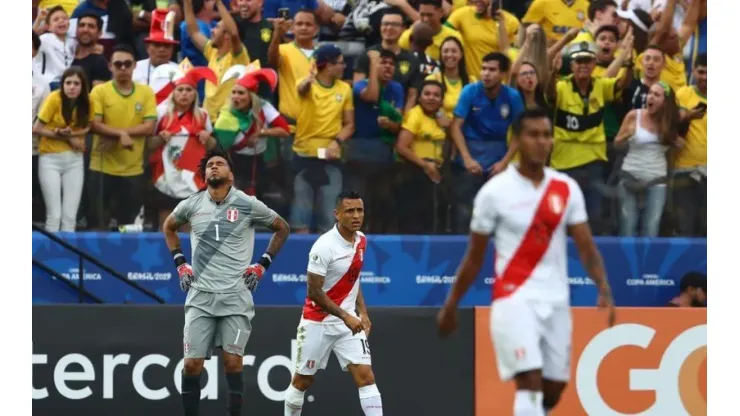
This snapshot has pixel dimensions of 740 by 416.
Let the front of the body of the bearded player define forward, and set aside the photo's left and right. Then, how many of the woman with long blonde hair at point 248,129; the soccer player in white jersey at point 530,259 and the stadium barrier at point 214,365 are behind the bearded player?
2

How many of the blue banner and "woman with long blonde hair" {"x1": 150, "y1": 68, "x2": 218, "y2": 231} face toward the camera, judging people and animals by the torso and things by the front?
2

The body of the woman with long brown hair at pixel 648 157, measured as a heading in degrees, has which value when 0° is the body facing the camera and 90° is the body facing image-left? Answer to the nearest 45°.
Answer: approximately 0°

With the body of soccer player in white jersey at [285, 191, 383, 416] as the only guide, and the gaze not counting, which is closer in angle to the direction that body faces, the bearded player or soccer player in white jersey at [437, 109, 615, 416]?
the soccer player in white jersey

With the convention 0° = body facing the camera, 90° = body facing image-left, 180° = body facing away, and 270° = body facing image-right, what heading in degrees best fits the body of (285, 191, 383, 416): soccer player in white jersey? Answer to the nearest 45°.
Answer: approximately 315°

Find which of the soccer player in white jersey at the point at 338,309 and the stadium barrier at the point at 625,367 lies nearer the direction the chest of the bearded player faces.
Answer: the soccer player in white jersey

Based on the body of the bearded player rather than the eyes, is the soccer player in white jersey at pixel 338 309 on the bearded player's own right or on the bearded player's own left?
on the bearded player's own left

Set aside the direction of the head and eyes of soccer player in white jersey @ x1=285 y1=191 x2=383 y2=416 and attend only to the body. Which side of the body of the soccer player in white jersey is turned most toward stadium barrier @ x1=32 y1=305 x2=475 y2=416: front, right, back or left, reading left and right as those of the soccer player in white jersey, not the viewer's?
back

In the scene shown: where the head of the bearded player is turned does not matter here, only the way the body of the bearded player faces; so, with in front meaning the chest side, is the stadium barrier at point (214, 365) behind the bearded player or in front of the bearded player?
behind
